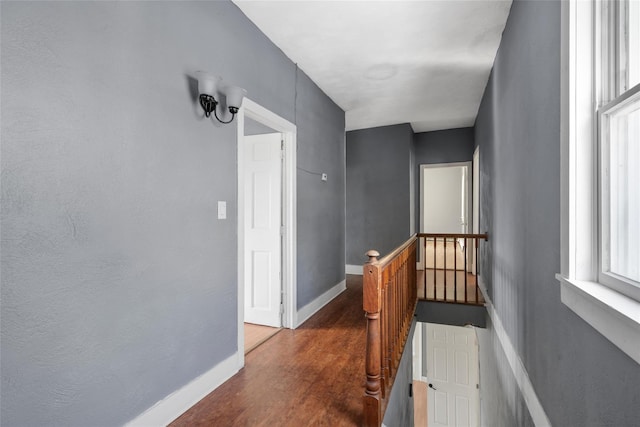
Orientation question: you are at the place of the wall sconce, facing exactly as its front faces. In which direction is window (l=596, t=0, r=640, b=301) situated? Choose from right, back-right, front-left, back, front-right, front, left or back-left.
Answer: front

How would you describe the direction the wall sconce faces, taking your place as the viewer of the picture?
facing the viewer and to the right of the viewer

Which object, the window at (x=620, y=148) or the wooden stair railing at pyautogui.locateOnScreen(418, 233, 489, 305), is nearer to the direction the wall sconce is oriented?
the window

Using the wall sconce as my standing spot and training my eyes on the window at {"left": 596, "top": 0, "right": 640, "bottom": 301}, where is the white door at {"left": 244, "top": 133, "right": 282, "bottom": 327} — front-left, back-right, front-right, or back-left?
back-left

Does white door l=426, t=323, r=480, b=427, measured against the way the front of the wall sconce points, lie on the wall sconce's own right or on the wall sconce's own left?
on the wall sconce's own left

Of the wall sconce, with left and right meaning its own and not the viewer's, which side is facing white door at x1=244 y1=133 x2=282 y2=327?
left

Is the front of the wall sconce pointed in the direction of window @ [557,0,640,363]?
yes

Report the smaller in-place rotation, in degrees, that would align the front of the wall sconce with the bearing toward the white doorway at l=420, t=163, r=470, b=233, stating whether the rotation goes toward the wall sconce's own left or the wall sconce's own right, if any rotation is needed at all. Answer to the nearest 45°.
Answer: approximately 90° to the wall sconce's own left
